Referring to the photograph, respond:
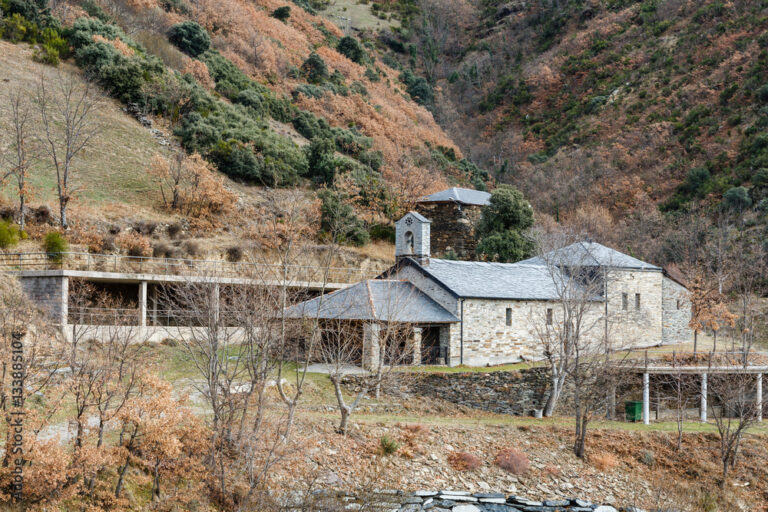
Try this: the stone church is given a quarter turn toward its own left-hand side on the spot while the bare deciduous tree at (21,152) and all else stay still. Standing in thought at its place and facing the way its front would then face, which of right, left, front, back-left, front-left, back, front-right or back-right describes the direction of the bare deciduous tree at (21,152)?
back-right

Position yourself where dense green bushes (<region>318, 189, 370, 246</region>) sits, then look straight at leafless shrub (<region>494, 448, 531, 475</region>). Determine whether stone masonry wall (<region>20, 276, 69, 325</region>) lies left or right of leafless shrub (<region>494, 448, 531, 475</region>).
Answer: right

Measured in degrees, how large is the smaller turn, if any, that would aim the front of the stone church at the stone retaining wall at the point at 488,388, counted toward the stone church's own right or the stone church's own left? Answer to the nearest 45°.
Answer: approximately 45° to the stone church's own left

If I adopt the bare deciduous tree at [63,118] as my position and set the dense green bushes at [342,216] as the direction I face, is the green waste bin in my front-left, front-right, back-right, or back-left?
front-right

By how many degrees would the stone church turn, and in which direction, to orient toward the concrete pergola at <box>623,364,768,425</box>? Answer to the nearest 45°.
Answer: approximately 135° to its left

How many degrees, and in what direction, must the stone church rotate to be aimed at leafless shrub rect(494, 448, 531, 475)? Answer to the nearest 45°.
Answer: approximately 45° to its left

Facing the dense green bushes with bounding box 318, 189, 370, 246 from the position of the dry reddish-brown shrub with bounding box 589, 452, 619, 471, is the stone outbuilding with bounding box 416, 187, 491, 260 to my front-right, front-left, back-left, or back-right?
front-right

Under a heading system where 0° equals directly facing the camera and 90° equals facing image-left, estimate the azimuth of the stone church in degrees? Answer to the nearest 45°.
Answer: approximately 45°

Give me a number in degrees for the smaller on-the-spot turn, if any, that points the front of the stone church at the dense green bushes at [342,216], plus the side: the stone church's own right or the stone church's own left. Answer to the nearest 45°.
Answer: approximately 90° to the stone church's own right

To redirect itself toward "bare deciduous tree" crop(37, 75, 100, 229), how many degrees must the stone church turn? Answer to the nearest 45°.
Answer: approximately 45° to its right

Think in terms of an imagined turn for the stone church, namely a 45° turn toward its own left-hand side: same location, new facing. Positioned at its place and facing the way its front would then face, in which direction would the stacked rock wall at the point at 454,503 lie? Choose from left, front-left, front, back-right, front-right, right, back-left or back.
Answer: front

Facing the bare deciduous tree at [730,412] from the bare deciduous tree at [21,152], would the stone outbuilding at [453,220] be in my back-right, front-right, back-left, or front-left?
front-left

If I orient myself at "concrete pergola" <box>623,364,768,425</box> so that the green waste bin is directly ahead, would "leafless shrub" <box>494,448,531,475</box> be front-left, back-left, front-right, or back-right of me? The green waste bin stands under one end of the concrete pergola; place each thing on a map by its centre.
front-left

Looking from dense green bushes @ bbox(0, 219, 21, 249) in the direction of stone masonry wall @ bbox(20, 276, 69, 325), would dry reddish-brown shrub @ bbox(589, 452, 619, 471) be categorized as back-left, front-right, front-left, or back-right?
front-left

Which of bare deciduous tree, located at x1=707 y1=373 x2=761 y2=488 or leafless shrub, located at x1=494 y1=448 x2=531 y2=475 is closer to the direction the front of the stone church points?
the leafless shrub

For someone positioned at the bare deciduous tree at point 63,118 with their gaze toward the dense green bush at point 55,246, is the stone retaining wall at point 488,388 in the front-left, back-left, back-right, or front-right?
front-left

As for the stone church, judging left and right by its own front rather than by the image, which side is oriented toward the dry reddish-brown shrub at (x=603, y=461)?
left
